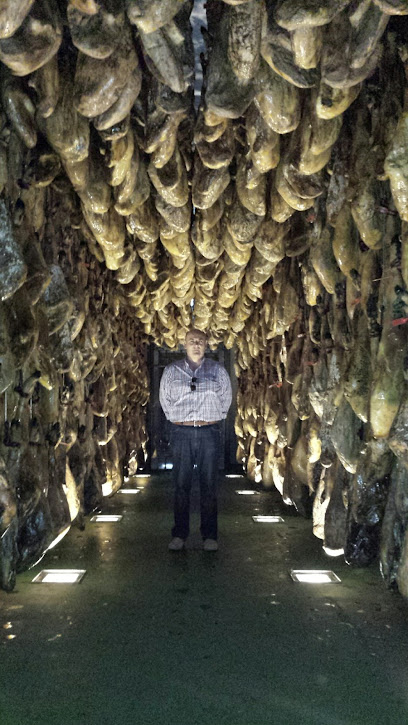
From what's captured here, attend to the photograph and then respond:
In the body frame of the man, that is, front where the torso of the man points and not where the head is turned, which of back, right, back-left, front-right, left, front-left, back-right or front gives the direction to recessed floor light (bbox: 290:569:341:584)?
front-left

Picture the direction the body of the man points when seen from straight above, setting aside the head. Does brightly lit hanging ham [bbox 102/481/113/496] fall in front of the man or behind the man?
behind

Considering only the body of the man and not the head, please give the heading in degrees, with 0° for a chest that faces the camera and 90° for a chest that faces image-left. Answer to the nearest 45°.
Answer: approximately 0°

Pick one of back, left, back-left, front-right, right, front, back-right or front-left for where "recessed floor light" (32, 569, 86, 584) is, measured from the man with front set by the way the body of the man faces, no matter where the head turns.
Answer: front-right
